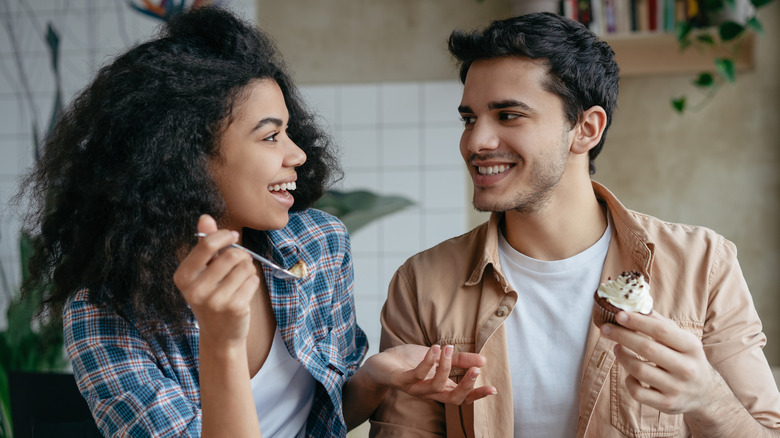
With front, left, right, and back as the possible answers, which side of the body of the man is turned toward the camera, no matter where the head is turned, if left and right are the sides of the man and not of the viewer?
front

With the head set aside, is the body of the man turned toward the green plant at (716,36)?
no

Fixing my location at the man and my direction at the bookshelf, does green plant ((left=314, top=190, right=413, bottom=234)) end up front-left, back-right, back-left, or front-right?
front-left

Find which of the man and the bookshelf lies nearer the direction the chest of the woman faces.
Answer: the man

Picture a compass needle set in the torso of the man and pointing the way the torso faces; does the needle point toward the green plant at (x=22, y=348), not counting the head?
no

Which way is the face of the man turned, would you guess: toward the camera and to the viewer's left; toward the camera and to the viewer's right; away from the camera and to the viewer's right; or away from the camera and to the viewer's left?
toward the camera and to the viewer's left

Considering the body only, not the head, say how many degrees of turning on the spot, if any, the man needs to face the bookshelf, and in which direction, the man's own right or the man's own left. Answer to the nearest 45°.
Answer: approximately 180°

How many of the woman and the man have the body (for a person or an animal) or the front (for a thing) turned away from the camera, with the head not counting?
0

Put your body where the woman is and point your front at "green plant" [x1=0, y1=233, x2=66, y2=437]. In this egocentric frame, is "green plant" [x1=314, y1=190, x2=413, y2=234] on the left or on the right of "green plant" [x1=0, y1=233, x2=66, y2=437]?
right

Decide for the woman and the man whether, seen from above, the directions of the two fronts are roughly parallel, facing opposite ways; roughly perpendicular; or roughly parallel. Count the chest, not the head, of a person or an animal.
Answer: roughly perpendicular

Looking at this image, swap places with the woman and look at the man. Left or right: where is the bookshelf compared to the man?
left

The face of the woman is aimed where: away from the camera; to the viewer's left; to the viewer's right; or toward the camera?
to the viewer's right

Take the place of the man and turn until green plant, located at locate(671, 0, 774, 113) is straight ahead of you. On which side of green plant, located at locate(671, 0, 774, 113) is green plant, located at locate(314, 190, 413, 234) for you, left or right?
left

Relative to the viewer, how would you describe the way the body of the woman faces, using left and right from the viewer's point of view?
facing the viewer and to the right of the viewer
